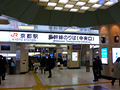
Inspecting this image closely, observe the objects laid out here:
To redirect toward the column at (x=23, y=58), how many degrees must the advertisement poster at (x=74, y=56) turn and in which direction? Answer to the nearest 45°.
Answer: approximately 45° to its right

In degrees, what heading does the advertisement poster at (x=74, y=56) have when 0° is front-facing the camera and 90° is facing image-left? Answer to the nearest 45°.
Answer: approximately 0°
